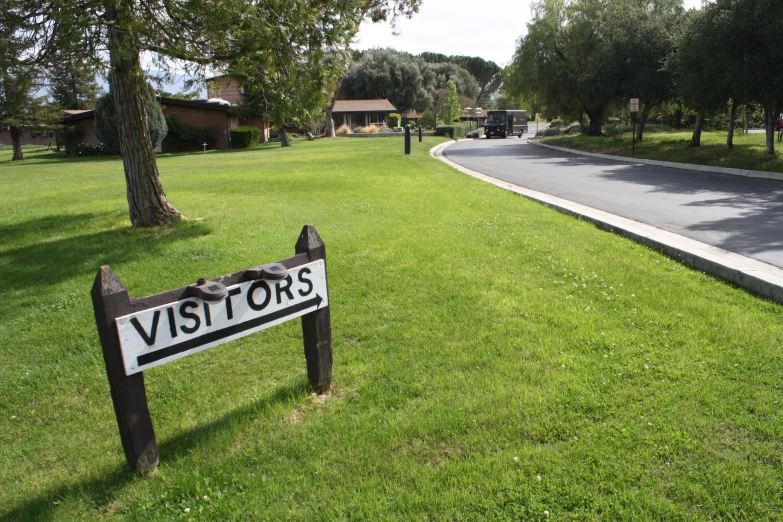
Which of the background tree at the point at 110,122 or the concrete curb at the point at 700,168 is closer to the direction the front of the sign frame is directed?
the concrete curb

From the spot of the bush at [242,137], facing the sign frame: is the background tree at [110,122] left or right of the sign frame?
right

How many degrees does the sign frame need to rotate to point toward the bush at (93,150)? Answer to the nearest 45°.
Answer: approximately 135° to its left

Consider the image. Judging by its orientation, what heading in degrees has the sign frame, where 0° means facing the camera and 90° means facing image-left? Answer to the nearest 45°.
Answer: approximately 315°

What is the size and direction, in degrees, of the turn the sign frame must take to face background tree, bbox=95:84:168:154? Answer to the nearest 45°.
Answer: approximately 135° to its left

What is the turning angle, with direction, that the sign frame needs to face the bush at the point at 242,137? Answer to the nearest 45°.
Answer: approximately 135° to its left

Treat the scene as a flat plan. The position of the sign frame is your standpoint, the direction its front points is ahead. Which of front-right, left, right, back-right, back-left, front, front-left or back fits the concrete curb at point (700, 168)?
left

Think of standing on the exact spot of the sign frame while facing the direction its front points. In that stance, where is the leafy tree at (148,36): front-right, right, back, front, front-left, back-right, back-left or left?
back-left

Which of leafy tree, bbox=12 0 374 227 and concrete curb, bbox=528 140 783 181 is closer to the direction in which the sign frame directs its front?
the concrete curb

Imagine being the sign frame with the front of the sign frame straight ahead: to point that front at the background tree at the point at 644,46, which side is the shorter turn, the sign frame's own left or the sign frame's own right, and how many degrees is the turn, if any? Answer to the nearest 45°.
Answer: approximately 90° to the sign frame's own left

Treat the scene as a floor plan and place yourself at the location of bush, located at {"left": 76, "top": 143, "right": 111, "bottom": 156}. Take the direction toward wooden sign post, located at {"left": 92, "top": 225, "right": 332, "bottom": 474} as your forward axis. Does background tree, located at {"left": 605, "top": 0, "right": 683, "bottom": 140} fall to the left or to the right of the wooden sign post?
left

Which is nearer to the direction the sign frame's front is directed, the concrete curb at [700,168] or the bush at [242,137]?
the concrete curb
